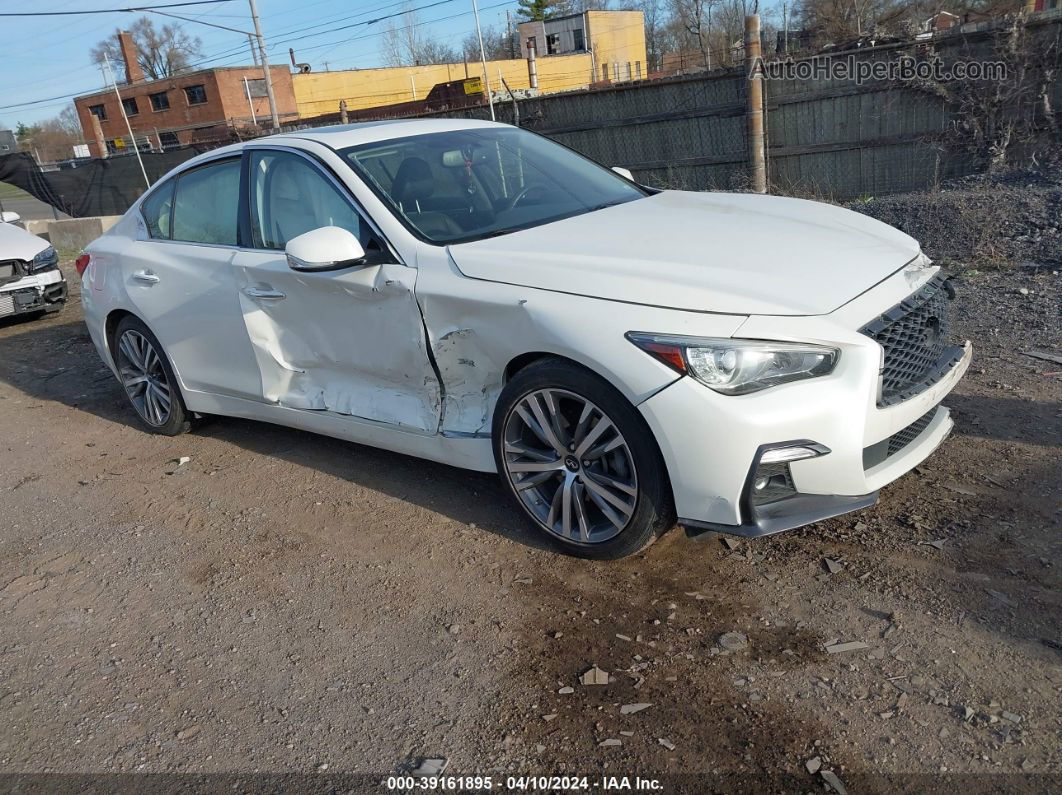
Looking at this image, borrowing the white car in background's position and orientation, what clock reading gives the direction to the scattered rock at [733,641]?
The scattered rock is roughly at 1 o'clock from the white car in background.

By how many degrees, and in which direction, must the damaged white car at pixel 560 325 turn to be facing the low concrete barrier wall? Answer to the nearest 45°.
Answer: approximately 180°

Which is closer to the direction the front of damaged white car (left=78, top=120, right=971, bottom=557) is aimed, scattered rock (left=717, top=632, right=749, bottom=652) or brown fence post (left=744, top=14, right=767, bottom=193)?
the scattered rock

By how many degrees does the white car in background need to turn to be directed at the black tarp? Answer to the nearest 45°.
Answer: approximately 135° to its left

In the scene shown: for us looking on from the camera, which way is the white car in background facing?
facing the viewer and to the right of the viewer

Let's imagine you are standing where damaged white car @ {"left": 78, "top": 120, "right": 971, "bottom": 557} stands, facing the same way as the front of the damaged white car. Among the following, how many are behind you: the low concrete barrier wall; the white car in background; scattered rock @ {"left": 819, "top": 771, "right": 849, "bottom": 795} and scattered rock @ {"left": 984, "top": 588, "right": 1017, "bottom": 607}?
2

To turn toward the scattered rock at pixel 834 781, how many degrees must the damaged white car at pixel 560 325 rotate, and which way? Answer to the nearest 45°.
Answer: approximately 45° to its right

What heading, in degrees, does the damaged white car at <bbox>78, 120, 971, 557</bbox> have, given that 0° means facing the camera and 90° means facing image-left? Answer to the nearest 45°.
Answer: approximately 315°

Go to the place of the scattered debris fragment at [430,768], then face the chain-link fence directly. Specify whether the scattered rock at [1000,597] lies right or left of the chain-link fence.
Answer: right

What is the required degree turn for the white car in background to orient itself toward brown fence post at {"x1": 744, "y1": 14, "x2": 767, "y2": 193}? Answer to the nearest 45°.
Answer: approximately 45° to its left

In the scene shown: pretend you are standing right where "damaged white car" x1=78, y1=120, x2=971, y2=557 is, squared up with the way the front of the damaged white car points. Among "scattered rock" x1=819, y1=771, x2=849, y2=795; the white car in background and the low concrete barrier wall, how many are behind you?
2

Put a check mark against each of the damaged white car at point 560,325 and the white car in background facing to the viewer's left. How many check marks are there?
0

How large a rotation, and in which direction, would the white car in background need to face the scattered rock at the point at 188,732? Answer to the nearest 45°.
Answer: approximately 45° to its right

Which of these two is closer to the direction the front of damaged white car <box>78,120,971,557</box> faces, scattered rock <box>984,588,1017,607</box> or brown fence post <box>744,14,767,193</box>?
the scattered rock

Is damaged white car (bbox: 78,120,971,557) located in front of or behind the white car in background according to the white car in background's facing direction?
in front

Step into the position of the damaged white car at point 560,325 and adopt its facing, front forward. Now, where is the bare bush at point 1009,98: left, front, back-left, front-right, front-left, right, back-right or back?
left

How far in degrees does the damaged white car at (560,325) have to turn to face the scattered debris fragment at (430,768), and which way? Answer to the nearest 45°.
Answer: approximately 45° to its right
